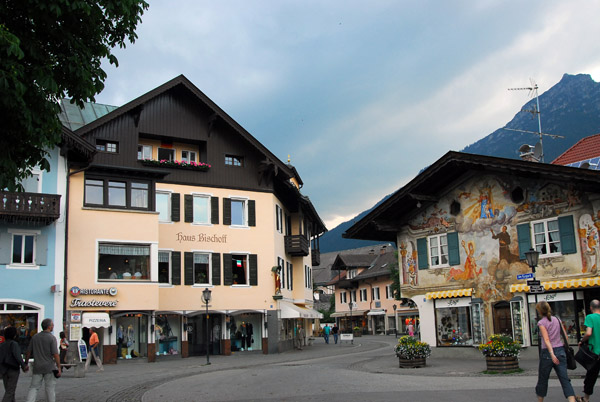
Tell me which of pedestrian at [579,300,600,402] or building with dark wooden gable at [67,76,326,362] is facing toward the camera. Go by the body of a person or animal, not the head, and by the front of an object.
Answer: the building with dark wooden gable

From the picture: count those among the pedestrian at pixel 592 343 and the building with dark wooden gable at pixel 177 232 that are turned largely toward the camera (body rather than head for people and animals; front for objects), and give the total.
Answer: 1

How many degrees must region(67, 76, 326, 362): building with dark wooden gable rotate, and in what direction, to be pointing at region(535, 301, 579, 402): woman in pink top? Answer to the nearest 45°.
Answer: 0° — it already faces them

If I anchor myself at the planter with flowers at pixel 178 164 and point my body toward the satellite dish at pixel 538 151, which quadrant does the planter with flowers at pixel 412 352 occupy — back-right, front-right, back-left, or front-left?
front-right

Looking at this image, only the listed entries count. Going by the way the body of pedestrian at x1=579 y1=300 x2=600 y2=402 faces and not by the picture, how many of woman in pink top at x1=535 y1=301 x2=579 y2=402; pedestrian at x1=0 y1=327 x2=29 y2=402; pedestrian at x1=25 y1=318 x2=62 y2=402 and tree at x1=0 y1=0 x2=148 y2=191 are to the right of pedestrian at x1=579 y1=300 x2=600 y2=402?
0

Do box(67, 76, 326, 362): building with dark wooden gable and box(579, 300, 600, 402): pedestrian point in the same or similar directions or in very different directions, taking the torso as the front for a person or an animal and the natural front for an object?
very different directions

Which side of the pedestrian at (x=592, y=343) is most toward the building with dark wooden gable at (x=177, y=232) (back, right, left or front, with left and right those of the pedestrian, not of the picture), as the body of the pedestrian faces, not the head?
front

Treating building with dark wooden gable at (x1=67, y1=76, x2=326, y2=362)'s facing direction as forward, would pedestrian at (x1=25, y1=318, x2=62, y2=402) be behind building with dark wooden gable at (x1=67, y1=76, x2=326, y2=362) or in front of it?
in front

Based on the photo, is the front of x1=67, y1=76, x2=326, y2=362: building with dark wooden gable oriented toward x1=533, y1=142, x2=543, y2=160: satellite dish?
no

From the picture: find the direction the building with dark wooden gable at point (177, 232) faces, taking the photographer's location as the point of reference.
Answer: facing the viewer

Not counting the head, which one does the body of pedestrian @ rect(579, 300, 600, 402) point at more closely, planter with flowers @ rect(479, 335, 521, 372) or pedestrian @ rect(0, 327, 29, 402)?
the planter with flowers

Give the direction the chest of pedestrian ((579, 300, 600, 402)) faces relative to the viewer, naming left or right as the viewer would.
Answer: facing away from the viewer and to the left of the viewer
